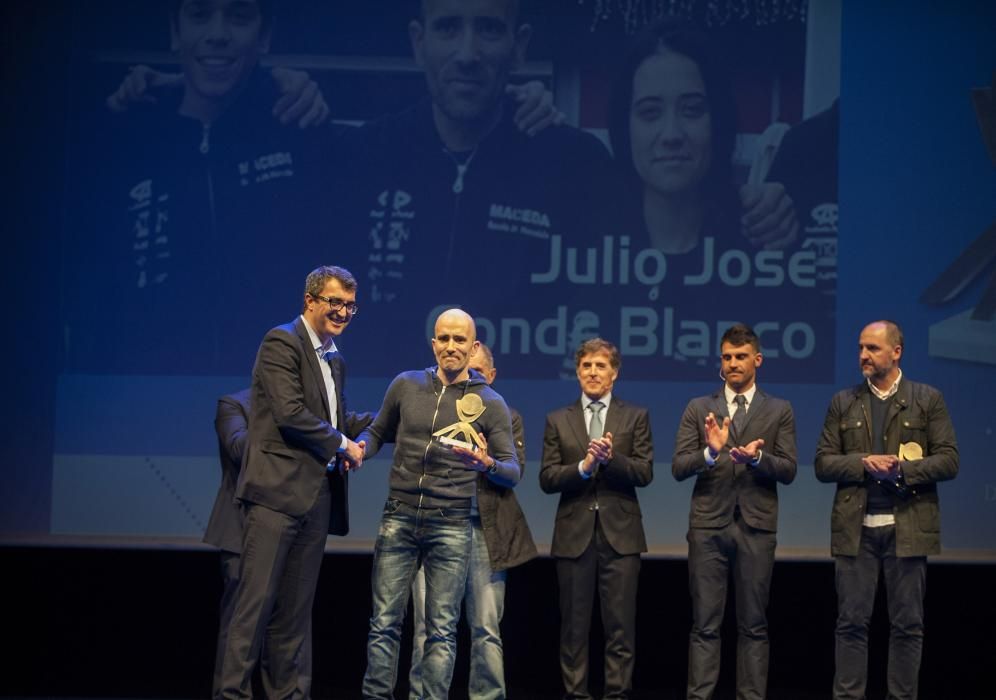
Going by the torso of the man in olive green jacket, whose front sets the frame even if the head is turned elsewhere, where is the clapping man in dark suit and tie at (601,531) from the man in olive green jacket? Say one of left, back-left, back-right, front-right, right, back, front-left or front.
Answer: right

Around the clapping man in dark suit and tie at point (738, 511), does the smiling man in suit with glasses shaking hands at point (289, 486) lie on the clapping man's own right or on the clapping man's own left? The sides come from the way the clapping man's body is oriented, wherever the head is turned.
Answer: on the clapping man's own right

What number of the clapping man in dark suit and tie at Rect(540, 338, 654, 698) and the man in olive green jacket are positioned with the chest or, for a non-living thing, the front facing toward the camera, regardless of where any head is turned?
2

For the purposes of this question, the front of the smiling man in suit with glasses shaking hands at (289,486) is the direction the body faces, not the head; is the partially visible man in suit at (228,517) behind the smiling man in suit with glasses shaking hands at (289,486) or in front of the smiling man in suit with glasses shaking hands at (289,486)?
behind

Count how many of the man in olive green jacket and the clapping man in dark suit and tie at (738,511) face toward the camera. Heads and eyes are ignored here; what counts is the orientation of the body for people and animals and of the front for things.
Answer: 2

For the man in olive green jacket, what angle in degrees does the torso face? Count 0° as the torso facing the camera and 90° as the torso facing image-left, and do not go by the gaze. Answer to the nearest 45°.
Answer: approximately 0°

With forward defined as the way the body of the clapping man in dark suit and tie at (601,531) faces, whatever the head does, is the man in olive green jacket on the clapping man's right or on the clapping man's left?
on the clapping man's left

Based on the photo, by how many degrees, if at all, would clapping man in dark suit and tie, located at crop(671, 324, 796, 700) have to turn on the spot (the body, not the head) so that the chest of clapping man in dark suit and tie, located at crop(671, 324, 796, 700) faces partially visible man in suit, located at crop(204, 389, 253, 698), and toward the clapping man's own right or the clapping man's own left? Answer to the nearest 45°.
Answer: approximately 90° to the clapping man's own right
